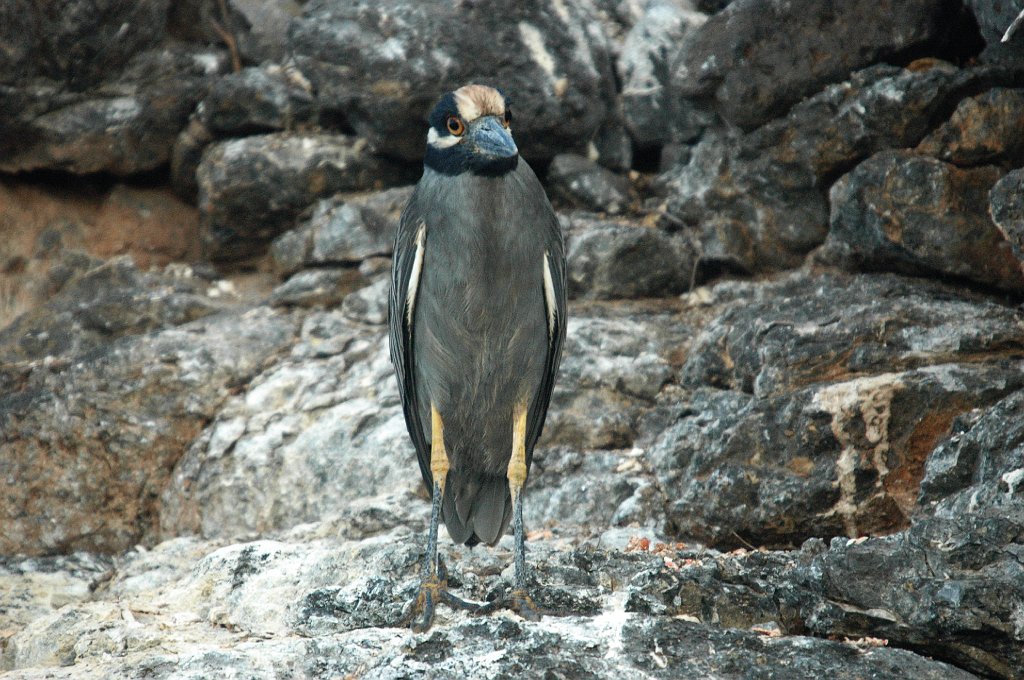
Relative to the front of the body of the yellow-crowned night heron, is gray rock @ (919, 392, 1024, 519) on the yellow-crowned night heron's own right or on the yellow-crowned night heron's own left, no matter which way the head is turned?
on the yellow-crowned night heron's own left

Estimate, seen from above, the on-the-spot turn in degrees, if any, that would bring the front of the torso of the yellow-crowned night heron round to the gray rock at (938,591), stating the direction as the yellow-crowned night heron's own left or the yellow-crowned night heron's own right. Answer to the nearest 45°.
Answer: approximately 45° to the yellow-crowned night heron's own left

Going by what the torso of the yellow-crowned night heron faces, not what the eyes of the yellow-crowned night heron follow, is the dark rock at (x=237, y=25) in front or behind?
behind

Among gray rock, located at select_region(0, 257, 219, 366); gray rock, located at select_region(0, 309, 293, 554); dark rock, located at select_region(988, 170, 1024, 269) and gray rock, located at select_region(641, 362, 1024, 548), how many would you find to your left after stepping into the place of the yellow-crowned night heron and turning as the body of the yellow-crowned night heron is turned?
2

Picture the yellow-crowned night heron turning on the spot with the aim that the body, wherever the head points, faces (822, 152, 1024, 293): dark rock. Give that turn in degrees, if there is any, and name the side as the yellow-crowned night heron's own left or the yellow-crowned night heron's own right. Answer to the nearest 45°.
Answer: approximately 135° to the yellow-crowned night heron's own left

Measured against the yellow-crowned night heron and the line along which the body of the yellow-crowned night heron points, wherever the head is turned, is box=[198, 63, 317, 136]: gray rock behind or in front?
behind

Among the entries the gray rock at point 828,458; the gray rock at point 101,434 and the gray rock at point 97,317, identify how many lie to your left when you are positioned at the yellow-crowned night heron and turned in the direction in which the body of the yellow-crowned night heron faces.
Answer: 1

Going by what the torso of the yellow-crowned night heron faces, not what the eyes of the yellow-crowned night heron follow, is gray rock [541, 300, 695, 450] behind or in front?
behind

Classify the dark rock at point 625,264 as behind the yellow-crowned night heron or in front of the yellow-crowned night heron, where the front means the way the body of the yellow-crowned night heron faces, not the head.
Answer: behind

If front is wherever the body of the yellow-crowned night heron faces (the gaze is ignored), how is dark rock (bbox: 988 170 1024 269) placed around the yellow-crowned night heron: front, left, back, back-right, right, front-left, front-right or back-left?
left

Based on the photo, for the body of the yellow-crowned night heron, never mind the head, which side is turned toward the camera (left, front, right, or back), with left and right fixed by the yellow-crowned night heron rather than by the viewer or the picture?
front

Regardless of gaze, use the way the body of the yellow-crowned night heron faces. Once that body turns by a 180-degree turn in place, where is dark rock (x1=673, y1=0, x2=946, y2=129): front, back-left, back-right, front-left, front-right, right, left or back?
front-right
